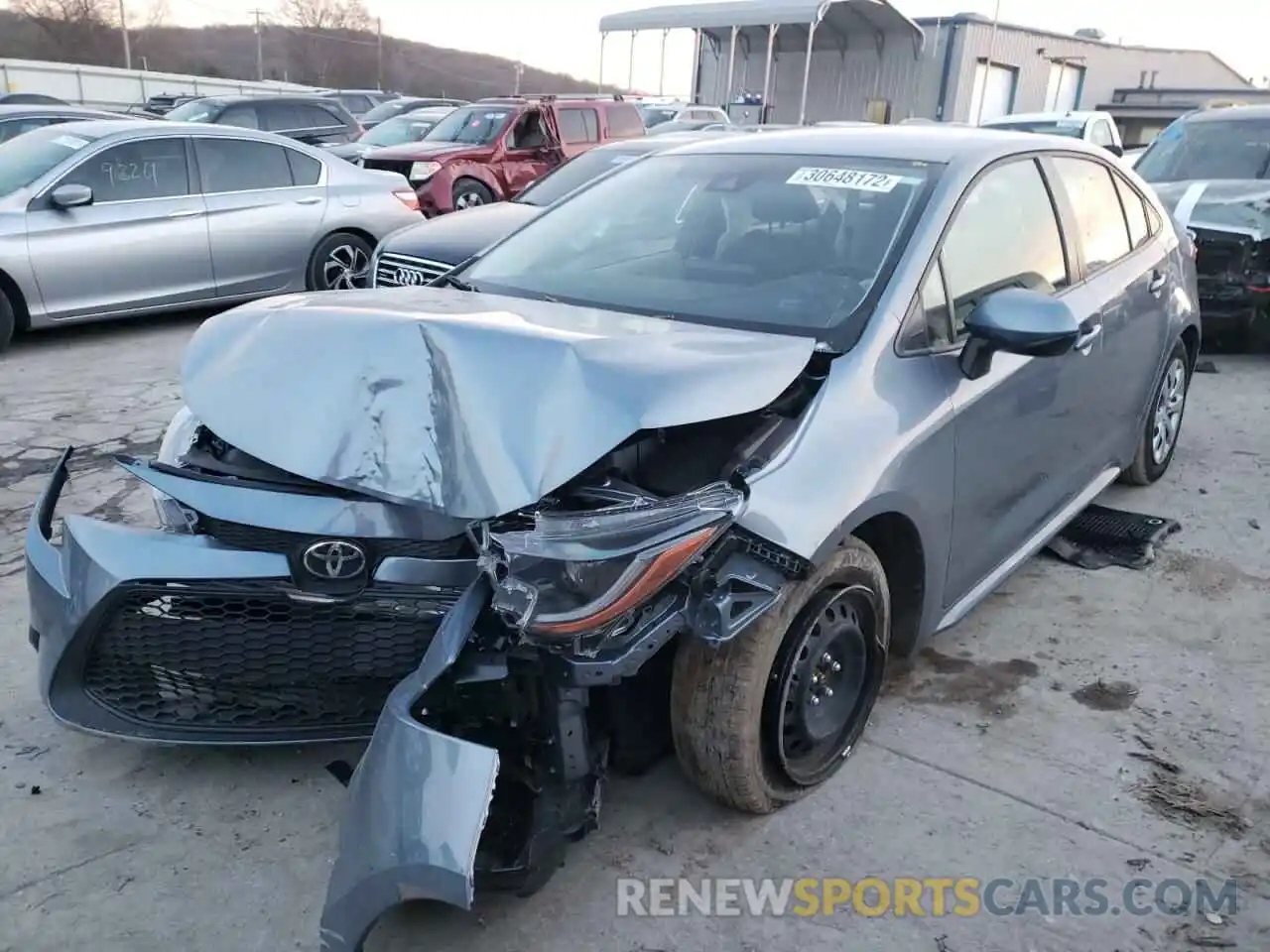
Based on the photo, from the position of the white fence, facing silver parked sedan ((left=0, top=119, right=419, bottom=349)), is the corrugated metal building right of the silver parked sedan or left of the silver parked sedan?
left

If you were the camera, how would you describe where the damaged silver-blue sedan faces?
facing the viewer and to the left of the viewer

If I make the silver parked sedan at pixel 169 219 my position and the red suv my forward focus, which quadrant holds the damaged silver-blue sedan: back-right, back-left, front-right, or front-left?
back-right

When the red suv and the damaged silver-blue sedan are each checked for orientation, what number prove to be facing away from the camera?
0

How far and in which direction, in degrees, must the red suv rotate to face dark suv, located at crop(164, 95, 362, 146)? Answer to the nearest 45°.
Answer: approximately 90° to its right

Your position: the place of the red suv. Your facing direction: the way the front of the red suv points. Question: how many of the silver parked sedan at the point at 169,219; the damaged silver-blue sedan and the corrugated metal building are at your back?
1

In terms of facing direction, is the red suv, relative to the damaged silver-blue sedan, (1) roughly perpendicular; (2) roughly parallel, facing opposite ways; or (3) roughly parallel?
roughly parallel

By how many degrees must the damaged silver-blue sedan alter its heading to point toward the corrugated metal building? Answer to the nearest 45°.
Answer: approximately 135° to its right

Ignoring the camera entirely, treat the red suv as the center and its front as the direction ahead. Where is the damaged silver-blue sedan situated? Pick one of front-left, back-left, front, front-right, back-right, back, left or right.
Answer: front-left

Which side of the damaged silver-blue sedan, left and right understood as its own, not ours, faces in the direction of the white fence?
right

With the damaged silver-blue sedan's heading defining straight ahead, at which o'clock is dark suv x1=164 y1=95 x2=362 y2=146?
The dark suv is roughly at 4 o'clock from the damaged silver-blue sedan.

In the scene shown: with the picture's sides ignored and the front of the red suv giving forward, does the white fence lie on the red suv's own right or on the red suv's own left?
on the red suv's own right

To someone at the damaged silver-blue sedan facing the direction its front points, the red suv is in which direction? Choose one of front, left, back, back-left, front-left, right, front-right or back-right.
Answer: back-right

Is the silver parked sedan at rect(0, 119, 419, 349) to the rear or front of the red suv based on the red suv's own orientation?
to the front

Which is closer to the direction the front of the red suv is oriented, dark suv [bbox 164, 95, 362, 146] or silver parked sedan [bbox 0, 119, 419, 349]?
the silver parked sedan

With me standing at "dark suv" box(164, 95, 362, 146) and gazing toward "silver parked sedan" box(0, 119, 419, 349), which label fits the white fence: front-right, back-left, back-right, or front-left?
back-right
